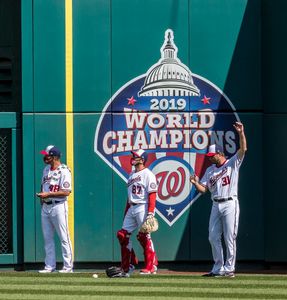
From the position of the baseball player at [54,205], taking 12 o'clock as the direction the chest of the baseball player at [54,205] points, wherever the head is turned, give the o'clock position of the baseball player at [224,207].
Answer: the baseball player at [224,207] is roughly at 8 o'clock from the baseball player at [54,205].

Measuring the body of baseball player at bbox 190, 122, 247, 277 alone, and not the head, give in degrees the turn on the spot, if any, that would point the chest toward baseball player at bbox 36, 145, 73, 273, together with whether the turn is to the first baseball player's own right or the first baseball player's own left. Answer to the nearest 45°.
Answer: approximately 45° to the first baseball player's own right

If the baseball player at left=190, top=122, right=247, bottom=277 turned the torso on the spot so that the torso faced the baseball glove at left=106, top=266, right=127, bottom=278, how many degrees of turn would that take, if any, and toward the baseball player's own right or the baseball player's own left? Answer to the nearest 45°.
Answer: approximately 45° to the baseball player's own right

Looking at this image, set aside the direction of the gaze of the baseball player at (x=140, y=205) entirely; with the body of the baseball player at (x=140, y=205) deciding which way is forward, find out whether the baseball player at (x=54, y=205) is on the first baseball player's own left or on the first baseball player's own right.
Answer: on the first baseball player's own right

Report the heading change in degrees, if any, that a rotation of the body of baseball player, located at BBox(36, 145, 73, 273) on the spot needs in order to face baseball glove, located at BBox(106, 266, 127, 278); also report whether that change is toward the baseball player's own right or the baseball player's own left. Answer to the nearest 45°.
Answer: approximately 90° to the baseball player's own left

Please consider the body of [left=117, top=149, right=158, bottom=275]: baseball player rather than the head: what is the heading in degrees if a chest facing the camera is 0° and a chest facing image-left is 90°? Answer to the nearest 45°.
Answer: approximately 45°

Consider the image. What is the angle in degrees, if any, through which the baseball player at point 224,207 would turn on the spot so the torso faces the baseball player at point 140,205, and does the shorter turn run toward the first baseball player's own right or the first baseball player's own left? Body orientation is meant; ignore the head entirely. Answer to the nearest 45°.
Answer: approximately 45° to the first baseball player's own right

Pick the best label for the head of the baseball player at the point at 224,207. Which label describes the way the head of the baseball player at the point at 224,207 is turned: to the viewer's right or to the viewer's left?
to the viewer's left
